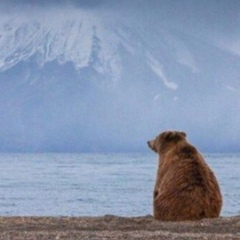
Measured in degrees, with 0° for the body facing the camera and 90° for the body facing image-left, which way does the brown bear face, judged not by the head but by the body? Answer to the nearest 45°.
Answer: approximately 135°
